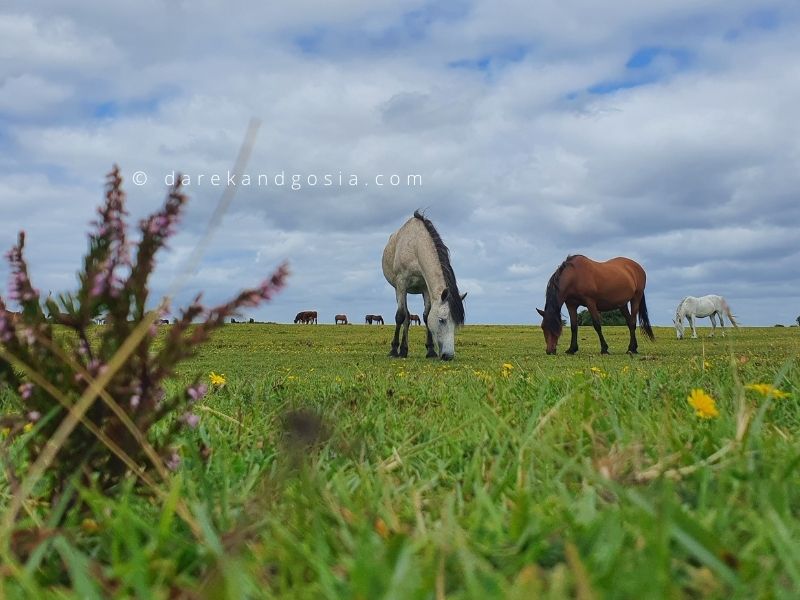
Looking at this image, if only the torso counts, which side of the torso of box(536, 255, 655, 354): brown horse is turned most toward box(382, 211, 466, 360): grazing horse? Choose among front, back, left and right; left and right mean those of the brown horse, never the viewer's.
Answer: front

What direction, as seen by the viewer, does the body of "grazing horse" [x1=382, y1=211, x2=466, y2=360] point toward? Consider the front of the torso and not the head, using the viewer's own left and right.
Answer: facing the viewer and to the right of the viewer

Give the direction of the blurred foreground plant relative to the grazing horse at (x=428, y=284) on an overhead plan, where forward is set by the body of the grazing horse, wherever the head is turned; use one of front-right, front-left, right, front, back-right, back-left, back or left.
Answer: front-right

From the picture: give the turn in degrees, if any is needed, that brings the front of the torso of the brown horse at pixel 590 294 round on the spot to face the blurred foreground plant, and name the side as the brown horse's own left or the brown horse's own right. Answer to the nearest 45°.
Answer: approximately 45° to the brown horse's own left

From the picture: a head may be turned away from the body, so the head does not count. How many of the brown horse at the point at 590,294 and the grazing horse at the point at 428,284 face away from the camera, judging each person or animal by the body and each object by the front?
0

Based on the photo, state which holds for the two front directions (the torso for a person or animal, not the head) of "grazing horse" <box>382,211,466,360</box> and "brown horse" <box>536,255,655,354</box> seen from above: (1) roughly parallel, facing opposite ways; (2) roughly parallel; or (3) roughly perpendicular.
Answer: roughly perpendicular

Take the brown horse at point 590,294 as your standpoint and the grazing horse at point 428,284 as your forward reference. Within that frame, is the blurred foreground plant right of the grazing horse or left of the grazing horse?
left

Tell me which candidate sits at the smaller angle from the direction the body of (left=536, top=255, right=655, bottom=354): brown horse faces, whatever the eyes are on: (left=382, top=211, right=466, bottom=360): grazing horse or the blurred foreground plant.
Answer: the grazing horse

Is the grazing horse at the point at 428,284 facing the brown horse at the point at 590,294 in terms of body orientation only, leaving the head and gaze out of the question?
no

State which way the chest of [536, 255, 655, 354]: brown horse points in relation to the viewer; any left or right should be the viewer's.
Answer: facing the viewer and to the left of the viewer
